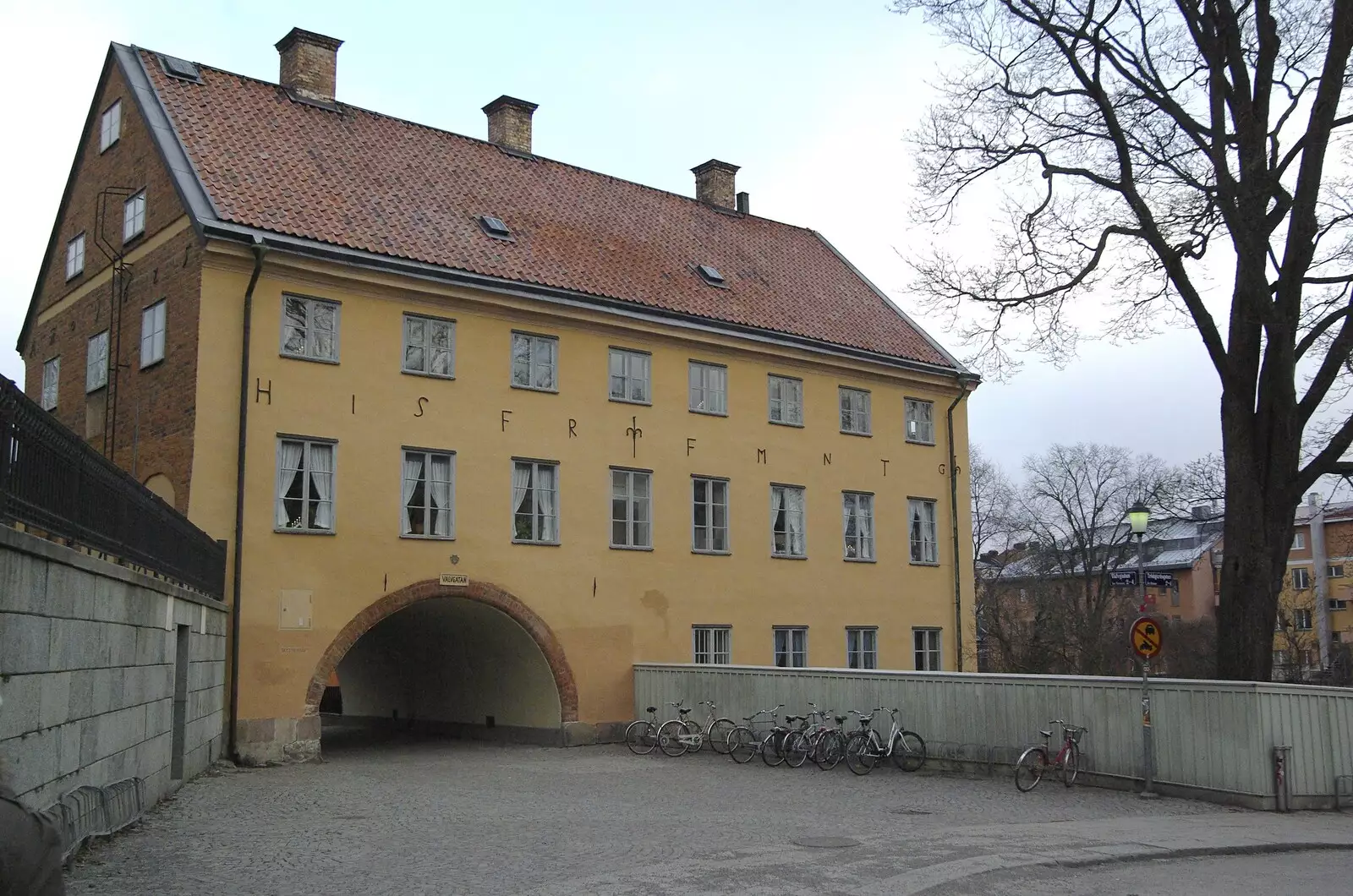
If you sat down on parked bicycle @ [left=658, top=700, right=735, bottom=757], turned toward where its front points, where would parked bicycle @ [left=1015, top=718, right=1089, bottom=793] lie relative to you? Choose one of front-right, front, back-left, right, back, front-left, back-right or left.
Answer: front-right

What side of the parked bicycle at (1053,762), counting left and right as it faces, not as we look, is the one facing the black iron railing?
back

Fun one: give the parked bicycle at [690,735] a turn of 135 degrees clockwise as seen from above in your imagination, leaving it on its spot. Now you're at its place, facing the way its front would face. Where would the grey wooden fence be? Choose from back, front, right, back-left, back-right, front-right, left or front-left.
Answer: left

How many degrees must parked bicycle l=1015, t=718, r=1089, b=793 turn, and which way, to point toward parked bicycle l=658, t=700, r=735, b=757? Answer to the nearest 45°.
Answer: approximately 90° to its left

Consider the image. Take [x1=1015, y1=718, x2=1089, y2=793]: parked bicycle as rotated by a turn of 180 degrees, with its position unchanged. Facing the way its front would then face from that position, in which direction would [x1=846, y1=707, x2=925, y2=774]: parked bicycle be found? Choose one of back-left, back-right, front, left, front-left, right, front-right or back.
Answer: right

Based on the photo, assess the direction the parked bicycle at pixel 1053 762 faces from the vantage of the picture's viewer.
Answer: facing away from the viewer and to the right of the viewer

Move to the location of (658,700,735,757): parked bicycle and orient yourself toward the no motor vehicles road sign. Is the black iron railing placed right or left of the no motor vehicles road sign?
right
